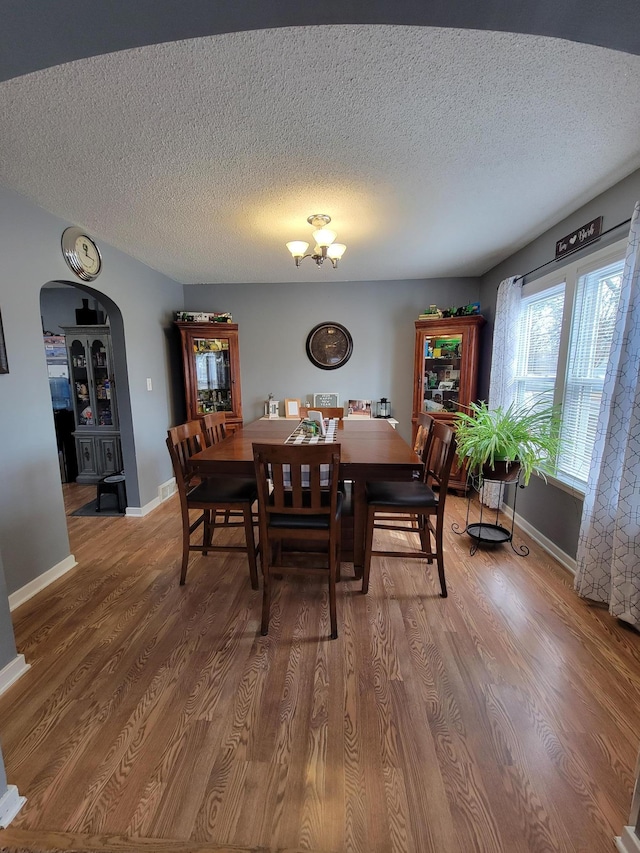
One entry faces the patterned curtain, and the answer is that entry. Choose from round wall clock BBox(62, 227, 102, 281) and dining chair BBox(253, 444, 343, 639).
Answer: the round wall clock

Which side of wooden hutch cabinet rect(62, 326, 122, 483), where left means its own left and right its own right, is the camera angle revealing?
front

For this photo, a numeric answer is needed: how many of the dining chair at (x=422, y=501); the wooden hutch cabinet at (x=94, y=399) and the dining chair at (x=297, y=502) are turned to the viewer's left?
1

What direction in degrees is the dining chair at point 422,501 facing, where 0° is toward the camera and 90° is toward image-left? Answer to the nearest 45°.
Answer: approximately 90°

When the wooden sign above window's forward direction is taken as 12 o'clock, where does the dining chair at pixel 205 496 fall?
The dining chair is roughly at 12 o'clock from the wooden sign above window.

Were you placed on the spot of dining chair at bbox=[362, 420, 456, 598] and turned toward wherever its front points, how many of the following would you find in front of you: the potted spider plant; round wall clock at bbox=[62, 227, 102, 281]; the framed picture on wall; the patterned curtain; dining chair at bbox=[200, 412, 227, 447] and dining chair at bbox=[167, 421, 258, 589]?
4

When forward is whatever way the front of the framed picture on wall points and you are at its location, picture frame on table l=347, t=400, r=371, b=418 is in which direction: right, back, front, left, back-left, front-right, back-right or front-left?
front-left

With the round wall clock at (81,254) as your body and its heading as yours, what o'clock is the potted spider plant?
The potted spider plant is roughly at 12 o'clock from the round wall clock.

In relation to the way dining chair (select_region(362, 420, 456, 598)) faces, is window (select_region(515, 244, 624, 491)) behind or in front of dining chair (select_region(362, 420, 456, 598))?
behind

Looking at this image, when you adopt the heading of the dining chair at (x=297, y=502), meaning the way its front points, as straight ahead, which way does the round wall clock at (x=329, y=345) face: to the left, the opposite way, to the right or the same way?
the opposite way

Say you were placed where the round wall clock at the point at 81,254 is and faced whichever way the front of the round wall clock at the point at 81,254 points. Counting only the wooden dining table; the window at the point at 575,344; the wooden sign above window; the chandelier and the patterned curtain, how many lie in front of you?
5

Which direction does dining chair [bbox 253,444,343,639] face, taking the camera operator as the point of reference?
facing away from the viewer

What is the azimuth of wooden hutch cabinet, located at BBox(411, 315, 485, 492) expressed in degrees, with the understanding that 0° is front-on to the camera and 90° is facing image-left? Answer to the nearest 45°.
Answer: approximately 45°

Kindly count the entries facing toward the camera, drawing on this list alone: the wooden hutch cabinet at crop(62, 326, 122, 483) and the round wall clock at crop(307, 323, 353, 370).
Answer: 2

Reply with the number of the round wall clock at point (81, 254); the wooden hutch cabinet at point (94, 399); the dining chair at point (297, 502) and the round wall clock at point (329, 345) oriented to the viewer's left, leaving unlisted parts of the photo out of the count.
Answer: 0

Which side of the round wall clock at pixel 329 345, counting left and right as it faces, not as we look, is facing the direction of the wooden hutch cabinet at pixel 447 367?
left

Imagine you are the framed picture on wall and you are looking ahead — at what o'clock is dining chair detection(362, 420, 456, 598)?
The dining chair is roughly at 12 o'clock from the framed picture on wall.
